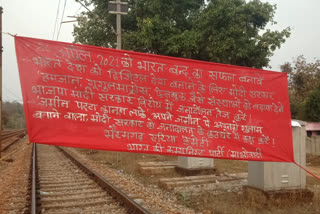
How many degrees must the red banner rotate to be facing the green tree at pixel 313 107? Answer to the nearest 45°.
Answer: approximately 135° to its left

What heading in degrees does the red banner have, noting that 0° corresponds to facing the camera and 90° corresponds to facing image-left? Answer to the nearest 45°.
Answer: approximately 0°

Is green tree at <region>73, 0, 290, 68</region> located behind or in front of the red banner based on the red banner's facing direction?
behind

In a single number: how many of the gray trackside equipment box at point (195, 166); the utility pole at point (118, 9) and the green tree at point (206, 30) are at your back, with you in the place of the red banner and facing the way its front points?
3

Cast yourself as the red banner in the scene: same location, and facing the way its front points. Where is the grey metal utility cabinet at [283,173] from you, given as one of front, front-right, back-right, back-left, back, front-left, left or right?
back-left

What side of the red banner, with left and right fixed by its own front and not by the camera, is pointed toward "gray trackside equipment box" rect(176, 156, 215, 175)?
back

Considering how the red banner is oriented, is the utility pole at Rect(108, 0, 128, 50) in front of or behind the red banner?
behind

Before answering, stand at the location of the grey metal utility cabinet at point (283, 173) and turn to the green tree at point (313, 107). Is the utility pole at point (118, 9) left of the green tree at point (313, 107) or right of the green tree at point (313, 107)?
left

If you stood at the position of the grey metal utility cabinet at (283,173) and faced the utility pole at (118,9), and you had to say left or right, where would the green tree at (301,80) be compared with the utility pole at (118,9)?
right
